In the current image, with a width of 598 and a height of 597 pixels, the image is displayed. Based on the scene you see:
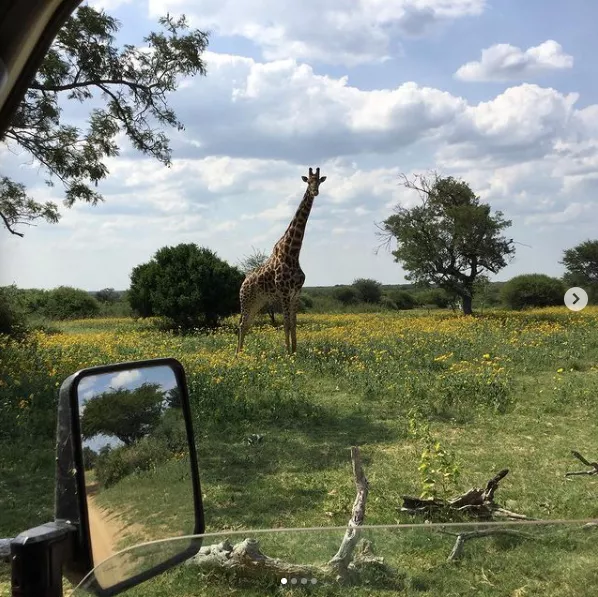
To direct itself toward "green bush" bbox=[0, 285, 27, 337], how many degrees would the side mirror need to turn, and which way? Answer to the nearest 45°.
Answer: approximately 135° to its left

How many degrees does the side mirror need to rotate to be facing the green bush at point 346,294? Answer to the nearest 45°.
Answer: approximately 135° to its left

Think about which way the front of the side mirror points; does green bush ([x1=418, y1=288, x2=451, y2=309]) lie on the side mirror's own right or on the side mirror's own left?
on the side mirror's own left

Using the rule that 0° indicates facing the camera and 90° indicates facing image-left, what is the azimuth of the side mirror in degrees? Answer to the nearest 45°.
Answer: approximately 315°

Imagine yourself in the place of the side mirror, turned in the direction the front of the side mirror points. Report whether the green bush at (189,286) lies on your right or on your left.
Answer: on your left

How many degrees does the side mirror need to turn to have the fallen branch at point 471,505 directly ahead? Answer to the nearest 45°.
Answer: approximately 90° to its left

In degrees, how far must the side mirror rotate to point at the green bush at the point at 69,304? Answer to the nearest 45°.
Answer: approximately 135° to its left

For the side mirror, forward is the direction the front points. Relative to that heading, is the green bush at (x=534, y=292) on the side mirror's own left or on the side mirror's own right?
on the side mirror's own left
